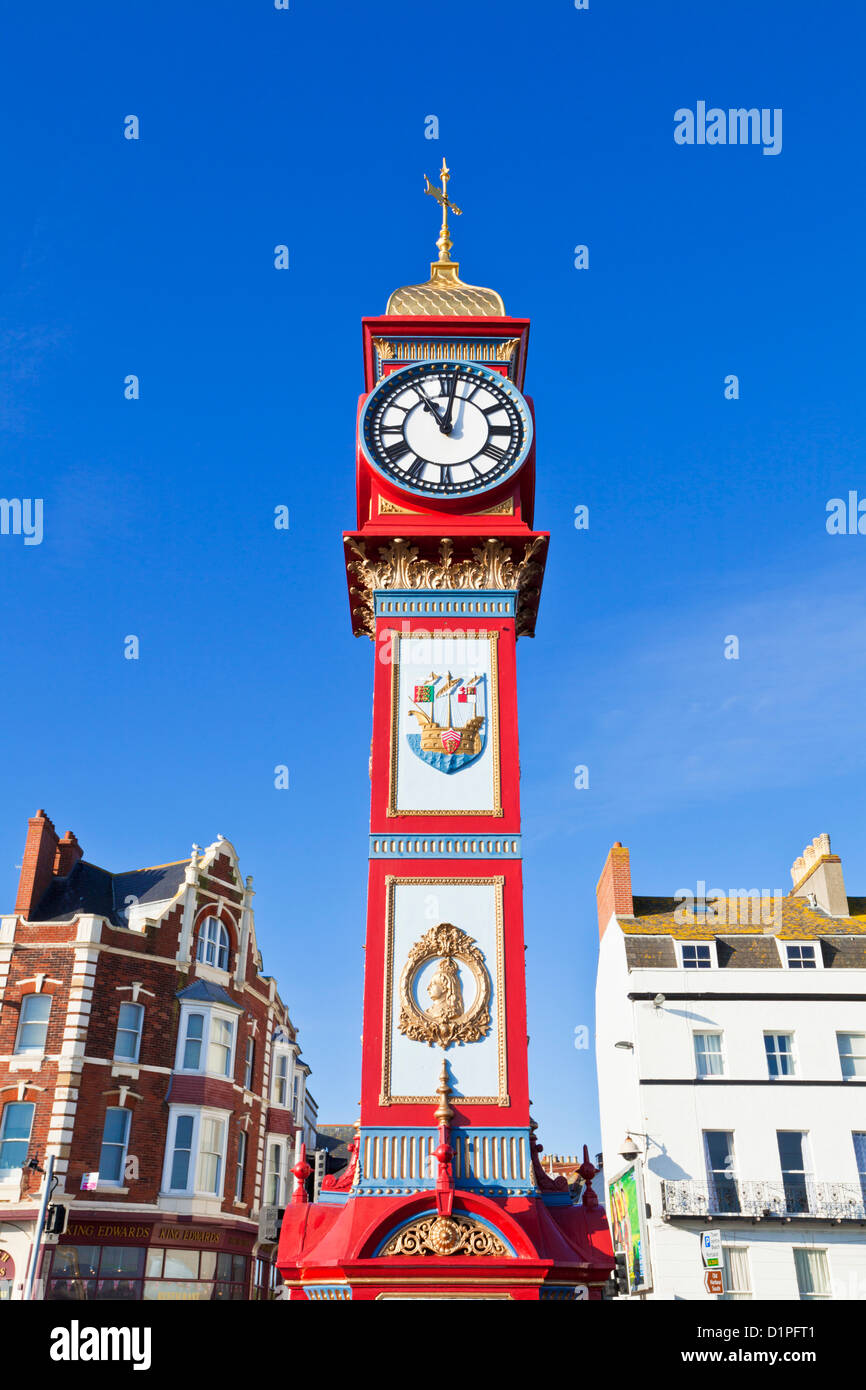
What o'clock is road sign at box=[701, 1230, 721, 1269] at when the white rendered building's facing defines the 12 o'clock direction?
The road sign is roughly at 12 o'clock from the white rendered building.

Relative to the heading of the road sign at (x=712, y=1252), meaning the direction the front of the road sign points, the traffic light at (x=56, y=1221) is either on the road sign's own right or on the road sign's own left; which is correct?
on the road sign's own right

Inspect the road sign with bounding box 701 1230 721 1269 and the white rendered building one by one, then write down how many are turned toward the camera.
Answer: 2

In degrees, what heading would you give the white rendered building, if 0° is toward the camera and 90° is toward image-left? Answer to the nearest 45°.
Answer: approximately 0°

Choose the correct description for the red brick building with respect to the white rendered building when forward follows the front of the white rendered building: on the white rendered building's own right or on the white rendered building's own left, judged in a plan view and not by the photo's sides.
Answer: on the white rendered building's own right

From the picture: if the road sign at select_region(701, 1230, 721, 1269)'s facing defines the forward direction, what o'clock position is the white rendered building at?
The white rendered building is roughly at 6 o'clock from the road sign.

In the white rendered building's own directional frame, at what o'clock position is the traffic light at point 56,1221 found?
The traffic light is roughly at 2 o'clock from the white rendered building.

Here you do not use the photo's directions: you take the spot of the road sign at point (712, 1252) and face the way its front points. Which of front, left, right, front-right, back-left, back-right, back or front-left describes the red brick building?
back-right
